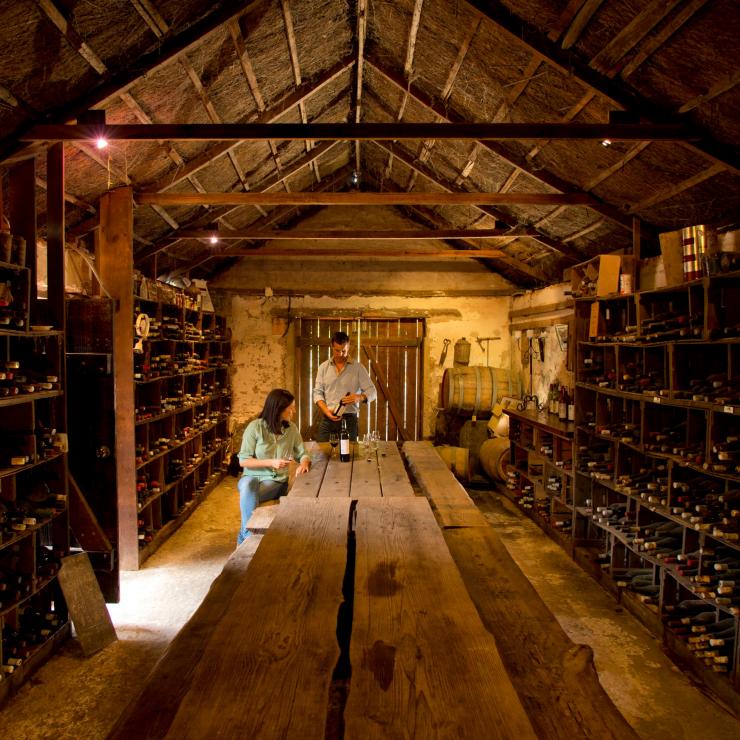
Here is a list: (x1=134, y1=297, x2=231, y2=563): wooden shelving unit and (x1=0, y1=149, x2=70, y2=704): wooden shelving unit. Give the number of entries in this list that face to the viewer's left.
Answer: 0

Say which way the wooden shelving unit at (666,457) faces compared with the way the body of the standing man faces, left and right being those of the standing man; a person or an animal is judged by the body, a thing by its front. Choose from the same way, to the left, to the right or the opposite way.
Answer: to the right

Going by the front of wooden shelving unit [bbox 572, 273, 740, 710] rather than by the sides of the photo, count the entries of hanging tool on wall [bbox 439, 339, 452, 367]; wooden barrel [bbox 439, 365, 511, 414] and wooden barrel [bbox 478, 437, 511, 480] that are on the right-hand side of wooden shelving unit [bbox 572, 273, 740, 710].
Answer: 3

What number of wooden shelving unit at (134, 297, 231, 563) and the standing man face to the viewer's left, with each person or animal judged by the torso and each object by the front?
0

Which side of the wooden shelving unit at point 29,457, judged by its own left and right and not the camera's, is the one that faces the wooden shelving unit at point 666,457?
front

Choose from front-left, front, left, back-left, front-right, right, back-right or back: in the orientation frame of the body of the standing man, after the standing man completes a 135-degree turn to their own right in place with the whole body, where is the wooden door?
front-right

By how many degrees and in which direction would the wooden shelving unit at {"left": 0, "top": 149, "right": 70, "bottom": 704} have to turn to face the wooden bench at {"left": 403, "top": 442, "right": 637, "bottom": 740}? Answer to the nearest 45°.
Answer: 0° — it already faces it

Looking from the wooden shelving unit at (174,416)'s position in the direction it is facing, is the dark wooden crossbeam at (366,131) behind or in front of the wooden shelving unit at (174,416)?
in front

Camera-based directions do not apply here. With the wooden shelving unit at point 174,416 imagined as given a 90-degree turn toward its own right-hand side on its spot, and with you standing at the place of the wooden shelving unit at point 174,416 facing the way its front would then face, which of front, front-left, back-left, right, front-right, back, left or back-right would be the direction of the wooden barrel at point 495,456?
back-left

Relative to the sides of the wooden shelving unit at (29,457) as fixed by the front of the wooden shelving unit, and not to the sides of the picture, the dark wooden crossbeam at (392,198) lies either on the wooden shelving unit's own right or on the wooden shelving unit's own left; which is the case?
on the wooden shelving unit's own left

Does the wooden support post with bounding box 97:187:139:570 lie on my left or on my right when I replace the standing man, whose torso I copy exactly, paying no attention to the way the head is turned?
on my right

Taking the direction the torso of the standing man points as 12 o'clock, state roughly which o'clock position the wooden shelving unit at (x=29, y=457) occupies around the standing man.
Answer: The wooden shelving unit is roughly at 1 o'clock from the standing man.

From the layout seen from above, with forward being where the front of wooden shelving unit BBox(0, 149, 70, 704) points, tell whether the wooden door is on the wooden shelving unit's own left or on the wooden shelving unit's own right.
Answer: on the wooden shelving unit's own left

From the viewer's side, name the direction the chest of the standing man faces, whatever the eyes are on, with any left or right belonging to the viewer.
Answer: facing the viewer

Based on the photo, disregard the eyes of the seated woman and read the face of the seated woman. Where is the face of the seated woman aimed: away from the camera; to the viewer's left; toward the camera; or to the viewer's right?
to the viewer's right

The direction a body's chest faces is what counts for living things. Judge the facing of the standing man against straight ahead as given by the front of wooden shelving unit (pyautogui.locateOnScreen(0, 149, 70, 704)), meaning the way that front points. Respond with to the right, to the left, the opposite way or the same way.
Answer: to the right

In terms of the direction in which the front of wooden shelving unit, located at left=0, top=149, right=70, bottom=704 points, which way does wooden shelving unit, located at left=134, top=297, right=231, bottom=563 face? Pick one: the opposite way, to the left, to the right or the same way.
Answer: the same way

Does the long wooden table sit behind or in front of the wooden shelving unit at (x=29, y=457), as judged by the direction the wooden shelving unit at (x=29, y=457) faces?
in front

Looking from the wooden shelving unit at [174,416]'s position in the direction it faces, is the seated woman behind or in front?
in front

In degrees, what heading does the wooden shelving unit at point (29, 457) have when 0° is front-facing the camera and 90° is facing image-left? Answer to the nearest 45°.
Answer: approximately 315°
